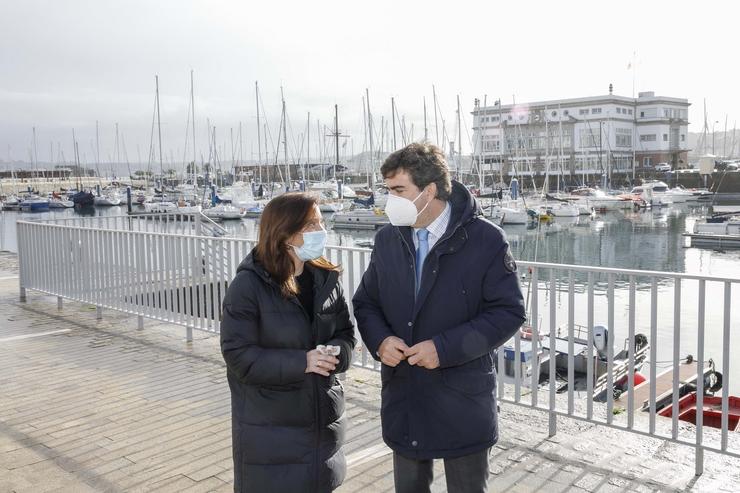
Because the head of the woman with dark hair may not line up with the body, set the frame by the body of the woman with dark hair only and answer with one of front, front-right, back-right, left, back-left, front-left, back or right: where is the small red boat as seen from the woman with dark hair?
left

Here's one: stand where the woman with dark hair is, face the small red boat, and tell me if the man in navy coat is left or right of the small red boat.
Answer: right

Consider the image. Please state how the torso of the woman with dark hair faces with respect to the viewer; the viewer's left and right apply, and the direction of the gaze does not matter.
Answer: facing the viewer and to the right of the viewer

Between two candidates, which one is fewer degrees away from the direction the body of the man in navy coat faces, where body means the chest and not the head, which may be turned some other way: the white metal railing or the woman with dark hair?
the woman with dark hair

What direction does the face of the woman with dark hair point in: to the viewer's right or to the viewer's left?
to the viewer's right

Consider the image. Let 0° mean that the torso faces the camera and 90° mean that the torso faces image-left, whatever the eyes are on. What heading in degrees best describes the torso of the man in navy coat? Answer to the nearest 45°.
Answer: approximately 45°
